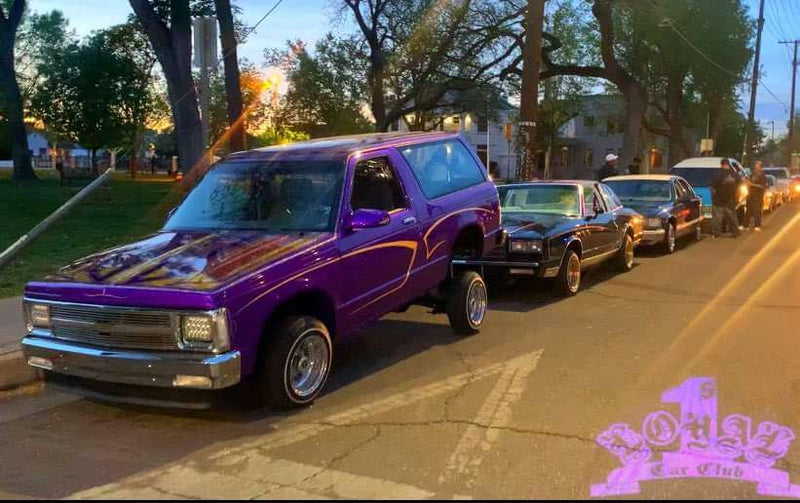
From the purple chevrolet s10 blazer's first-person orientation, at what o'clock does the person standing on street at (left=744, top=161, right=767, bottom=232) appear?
The person standing on street is roughly at 6 o'clock from the purple chevrolet s10 blazer.

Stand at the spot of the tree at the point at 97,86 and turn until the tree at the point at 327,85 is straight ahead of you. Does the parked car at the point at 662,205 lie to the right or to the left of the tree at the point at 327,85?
right

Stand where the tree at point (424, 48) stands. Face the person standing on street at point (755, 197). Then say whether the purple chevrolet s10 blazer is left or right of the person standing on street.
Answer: right

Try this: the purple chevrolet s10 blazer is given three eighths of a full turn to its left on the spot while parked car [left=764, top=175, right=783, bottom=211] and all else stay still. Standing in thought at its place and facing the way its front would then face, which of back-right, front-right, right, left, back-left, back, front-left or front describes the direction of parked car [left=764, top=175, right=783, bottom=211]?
front-left

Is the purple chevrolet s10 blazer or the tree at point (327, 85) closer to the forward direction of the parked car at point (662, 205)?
the purple chevrolet s10 blazer

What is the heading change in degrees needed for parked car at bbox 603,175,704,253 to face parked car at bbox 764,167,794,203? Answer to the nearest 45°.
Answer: approximately 135° to its right

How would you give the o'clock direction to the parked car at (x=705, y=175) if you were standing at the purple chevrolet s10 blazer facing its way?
The parked car is roughly at 6 o'clock from the purple chevrolet s10 blazer.

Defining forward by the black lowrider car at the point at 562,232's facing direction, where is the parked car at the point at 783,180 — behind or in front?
behind

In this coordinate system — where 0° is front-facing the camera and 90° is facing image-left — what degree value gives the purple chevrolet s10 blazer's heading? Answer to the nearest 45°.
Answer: approximately 45°

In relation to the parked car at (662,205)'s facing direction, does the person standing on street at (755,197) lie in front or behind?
behind

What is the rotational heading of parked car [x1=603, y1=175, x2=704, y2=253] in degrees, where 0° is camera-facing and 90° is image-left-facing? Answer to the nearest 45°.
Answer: approximately 45°

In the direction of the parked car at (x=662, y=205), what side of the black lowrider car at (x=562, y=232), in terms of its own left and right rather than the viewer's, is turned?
back

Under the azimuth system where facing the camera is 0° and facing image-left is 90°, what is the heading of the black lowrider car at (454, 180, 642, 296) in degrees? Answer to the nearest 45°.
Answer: approximately 45°

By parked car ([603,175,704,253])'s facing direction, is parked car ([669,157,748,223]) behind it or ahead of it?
behind
